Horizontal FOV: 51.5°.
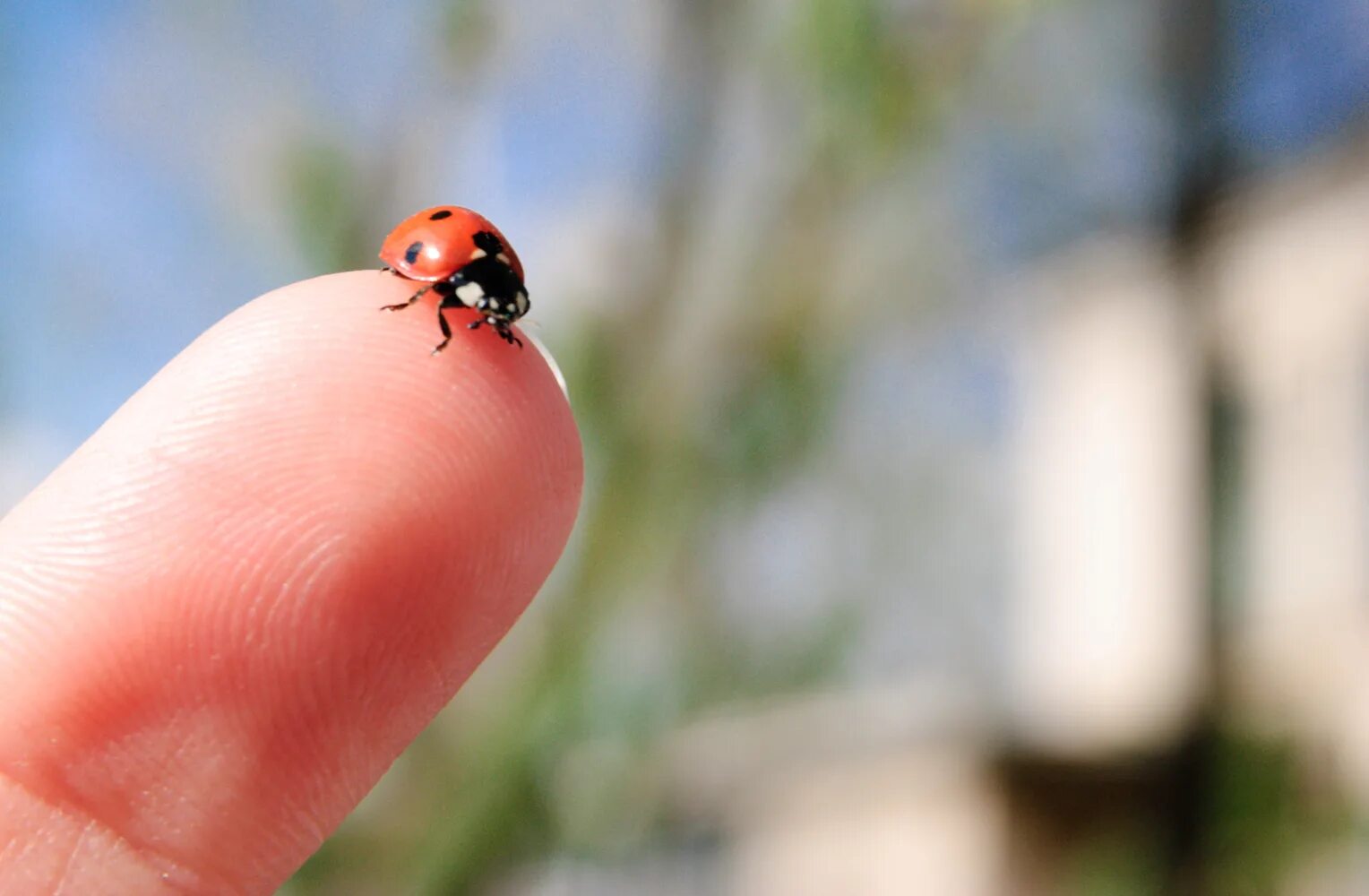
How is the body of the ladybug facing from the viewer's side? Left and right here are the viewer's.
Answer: facing the viewer and to the right of the viewer
